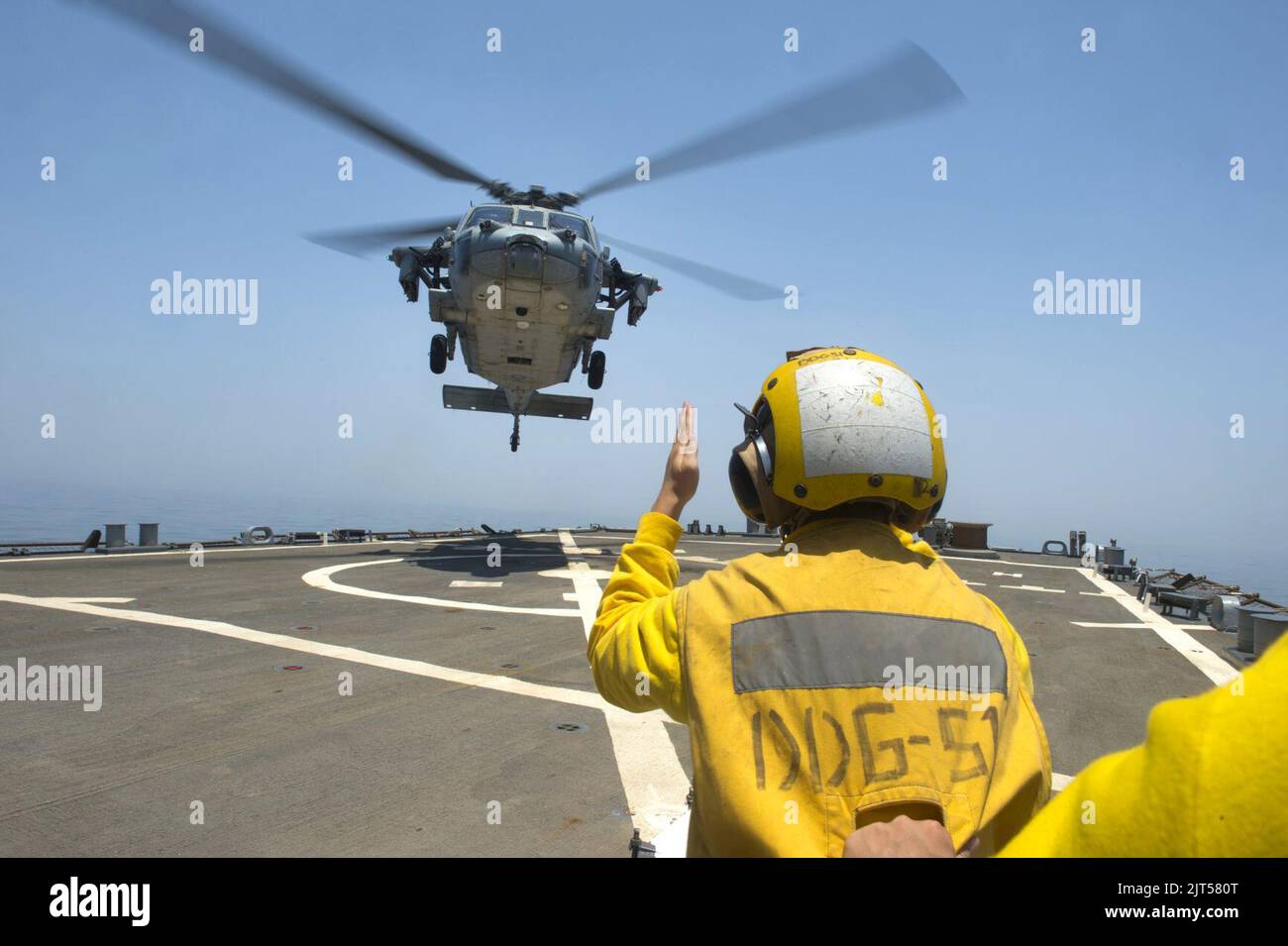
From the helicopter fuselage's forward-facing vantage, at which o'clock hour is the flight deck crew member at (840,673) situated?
The flight deck crew member is roughly at 12 o'clock from the helicopter fuselage.

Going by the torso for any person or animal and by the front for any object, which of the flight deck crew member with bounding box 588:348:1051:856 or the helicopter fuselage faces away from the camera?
the flight deck crew member

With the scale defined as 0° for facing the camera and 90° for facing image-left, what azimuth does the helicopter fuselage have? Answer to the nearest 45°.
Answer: approximately 0°

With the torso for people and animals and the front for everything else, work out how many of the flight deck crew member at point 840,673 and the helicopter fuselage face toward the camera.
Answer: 1

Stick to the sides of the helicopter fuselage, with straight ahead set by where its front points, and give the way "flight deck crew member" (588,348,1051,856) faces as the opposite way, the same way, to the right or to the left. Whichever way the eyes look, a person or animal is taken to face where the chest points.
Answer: the opposite way

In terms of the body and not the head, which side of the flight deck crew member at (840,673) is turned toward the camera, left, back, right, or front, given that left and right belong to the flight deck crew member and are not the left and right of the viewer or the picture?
back
